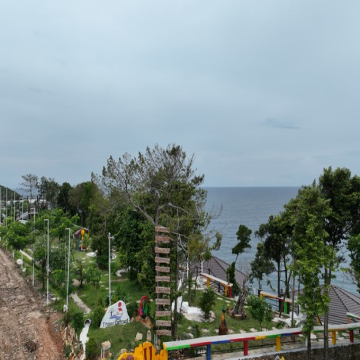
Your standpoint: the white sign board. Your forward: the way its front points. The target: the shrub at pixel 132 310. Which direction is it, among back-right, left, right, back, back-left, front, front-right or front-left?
back-left

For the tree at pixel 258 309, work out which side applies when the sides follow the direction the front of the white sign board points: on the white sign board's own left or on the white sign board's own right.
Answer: on the white sign board's own left

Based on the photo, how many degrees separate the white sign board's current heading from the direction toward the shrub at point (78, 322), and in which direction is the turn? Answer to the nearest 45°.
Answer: approximately 90° to its right

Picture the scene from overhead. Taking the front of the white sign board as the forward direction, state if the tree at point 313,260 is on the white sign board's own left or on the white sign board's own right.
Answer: on the white sign board's own left

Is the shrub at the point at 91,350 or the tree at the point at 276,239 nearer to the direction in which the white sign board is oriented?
the shrub

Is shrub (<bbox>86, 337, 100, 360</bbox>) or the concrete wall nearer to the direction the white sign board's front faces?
the shrub

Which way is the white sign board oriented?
toward the camera

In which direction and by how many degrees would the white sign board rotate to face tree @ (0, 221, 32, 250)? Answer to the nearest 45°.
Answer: approximately 135° to its right

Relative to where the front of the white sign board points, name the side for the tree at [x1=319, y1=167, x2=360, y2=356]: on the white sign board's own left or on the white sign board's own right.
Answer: on the white sign board's own left
